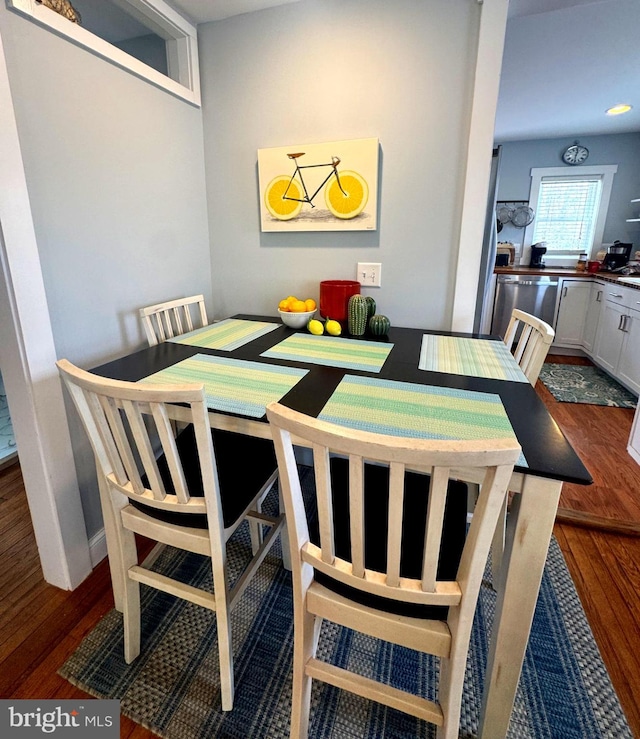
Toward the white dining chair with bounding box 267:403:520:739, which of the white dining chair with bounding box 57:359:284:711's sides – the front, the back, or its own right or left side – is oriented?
right

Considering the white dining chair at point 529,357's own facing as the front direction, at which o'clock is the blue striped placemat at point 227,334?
The blue striped placemat is roughly at 1 o'clock from the white dining chair.

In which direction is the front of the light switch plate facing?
toward the camera

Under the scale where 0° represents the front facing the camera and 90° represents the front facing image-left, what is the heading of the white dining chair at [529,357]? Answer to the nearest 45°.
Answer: approximately 45°

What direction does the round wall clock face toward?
toward the camera

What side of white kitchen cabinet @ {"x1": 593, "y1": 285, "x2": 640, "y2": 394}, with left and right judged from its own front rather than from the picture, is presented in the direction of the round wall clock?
right

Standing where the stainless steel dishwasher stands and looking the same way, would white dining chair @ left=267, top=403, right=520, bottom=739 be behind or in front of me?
in front

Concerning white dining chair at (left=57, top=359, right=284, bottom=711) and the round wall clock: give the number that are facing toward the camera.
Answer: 1

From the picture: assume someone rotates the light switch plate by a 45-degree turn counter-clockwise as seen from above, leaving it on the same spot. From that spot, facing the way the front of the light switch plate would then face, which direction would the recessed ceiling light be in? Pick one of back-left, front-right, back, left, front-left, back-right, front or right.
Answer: left

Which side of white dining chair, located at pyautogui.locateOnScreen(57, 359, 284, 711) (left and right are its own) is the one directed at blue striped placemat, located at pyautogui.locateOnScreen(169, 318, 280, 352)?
front

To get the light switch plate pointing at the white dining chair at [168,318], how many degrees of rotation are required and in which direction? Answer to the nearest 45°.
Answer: approximately 90° to its right

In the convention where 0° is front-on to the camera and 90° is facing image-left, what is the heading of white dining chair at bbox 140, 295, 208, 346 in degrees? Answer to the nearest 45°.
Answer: approximately 315°

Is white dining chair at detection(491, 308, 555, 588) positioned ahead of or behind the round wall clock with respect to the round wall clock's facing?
ahead

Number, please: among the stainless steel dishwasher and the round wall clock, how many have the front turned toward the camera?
2

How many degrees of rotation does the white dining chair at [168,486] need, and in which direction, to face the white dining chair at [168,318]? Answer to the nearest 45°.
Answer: approximately 45° to its left

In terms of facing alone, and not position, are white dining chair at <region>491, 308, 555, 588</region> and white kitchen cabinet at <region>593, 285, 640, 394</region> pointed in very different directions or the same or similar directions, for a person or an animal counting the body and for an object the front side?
same or similar directions

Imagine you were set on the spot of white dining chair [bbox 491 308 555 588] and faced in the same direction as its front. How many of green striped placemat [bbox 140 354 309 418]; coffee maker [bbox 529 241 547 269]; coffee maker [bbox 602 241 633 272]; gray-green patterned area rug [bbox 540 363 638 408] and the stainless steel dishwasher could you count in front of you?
1

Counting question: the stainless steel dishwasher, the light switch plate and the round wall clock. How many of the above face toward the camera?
3

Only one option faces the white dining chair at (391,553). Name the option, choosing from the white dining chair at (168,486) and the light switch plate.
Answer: the light switch plate

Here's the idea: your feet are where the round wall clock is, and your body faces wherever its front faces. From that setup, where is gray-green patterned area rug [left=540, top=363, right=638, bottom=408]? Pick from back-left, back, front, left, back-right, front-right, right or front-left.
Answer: front
